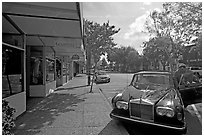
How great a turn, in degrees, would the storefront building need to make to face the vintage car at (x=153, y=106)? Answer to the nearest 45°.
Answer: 0° — it already faces it

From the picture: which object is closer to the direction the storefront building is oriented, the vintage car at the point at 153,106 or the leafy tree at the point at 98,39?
the vintage car

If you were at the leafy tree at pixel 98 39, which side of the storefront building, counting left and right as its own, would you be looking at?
left
